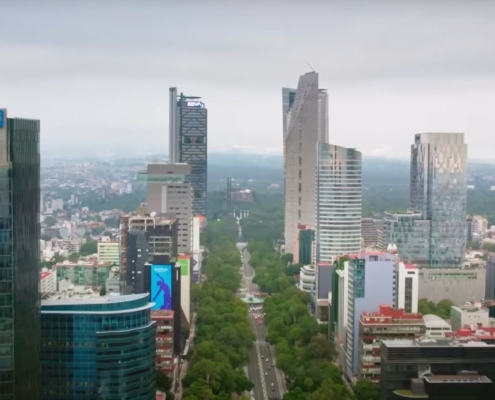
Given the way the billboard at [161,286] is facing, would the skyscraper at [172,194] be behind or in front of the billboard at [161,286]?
behind

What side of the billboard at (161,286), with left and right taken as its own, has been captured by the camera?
front

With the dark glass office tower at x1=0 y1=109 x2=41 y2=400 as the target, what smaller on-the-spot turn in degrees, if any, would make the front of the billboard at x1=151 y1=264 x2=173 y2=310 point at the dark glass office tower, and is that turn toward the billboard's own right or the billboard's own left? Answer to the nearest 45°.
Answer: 0° — it already faces it

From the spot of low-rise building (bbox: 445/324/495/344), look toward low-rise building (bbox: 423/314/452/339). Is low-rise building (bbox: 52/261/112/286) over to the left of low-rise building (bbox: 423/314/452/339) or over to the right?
left

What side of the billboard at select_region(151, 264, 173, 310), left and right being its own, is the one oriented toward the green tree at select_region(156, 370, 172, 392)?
front

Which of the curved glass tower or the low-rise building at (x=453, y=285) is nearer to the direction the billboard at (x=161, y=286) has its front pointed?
the curved glass tower

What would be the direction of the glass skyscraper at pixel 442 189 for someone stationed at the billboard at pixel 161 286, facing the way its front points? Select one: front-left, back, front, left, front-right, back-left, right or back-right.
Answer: back-left

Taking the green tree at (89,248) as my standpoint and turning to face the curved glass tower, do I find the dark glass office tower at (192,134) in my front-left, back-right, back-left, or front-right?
back-left

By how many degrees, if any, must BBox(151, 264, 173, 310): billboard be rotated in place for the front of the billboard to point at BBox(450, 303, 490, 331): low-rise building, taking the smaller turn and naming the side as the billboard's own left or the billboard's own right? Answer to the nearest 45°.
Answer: approximately 90° to the billboard's own left

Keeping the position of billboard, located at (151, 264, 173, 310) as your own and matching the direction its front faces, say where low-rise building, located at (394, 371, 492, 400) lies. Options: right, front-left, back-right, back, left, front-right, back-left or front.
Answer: front-left
